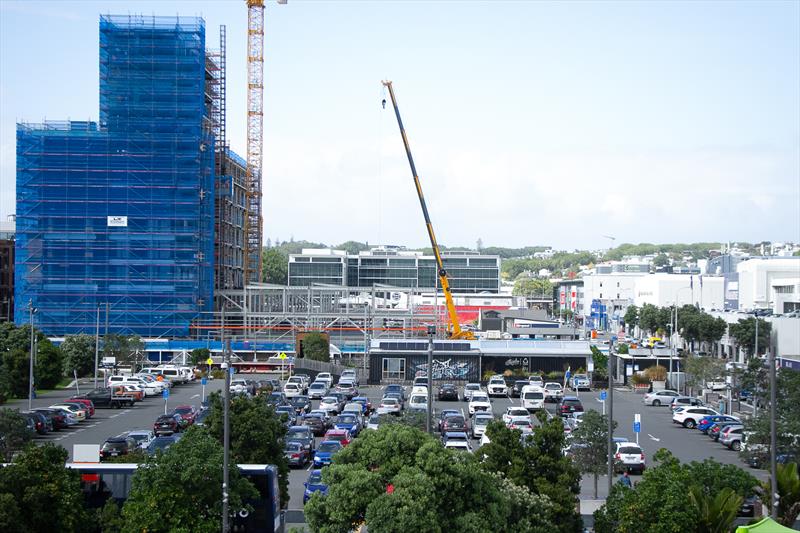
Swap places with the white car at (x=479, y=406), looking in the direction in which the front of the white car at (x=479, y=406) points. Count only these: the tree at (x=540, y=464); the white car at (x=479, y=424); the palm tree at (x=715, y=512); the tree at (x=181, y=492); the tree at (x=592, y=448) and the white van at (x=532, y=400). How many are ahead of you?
5

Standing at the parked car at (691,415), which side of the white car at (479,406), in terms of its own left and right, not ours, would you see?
left

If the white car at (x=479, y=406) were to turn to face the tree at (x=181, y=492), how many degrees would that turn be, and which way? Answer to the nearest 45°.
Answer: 0° — it already faces it
